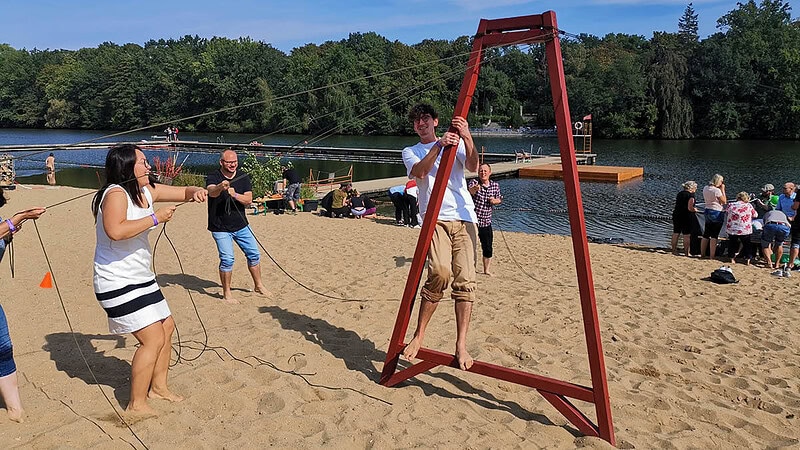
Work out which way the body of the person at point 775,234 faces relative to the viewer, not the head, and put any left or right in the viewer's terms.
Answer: facing away from the viewer

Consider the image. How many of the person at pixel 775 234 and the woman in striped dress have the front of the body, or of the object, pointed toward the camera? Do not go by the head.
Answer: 0

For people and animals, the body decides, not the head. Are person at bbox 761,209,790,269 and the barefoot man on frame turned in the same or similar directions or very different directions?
very different directions

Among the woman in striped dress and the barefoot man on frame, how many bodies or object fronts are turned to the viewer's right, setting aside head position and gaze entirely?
1

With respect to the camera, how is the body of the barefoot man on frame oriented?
toward the camera

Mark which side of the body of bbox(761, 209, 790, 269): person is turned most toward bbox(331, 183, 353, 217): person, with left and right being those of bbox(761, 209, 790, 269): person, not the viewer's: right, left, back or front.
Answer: left

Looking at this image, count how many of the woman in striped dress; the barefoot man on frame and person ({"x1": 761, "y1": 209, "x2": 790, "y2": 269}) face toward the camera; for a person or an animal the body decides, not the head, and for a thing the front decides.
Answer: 1

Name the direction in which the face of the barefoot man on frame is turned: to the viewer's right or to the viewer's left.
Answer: to the viewer's left

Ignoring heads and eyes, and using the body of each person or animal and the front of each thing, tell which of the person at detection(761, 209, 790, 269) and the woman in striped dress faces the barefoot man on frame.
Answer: the woman in striped dress

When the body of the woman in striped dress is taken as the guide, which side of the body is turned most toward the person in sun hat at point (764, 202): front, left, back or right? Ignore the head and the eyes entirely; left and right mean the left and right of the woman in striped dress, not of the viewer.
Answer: front

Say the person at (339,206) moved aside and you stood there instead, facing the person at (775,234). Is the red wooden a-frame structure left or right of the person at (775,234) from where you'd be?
right

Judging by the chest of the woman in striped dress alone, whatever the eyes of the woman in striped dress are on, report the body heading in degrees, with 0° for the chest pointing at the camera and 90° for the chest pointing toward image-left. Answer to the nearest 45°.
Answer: approximately 270°
